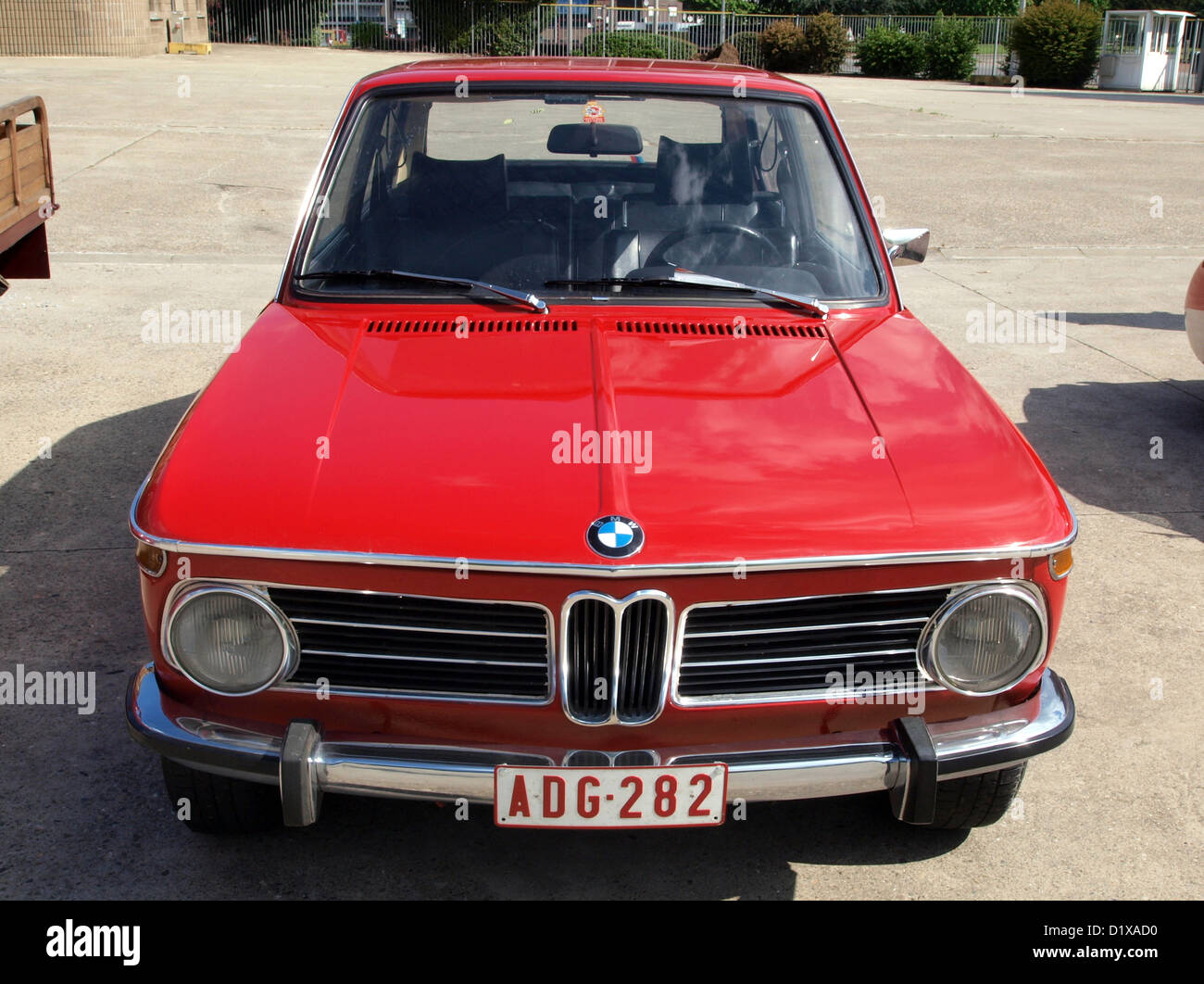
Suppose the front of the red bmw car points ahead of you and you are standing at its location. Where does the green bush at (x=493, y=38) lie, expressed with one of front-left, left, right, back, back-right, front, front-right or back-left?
back

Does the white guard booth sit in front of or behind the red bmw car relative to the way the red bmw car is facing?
behind

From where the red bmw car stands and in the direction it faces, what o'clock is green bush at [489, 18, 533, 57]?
The green bush is roughly at 6 o'clock from the red bmw car.

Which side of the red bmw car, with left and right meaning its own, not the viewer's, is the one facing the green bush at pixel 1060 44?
back

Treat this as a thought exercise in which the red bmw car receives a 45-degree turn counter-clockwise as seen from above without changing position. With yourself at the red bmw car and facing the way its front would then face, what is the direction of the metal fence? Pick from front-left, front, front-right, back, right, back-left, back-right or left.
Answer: back-left

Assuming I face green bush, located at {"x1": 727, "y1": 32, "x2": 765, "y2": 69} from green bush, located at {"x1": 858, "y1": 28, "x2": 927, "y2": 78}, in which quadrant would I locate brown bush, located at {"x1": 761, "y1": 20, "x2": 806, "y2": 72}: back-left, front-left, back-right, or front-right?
front-left

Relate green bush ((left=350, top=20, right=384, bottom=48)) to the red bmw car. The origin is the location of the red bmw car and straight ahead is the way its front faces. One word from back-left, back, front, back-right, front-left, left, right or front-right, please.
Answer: back

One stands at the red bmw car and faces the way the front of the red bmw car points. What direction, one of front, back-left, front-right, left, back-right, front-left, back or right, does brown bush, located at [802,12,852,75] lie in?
back

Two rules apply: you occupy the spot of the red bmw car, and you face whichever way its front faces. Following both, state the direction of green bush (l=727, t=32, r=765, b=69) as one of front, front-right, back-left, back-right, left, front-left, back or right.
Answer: back

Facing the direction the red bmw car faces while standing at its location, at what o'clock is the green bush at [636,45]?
The green bush is roughly at 6 o'clock from the red bmw car.

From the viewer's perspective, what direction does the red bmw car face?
toward the camera

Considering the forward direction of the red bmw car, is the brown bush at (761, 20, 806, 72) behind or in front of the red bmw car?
behind
